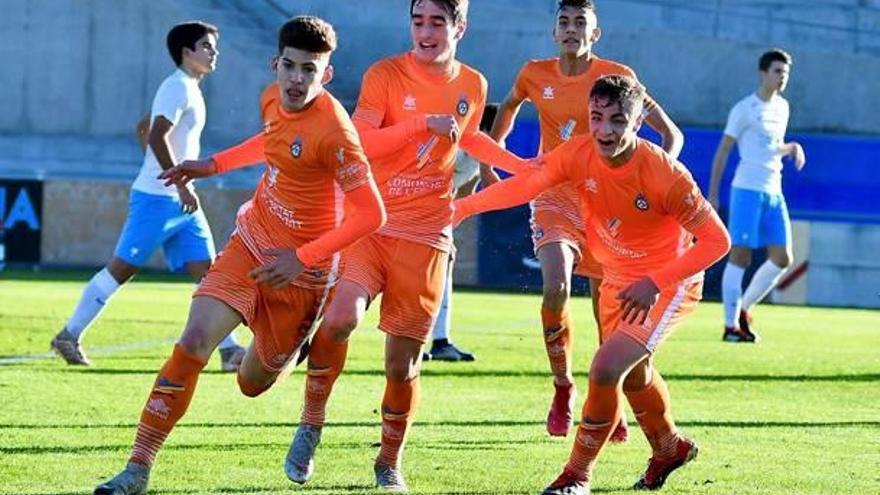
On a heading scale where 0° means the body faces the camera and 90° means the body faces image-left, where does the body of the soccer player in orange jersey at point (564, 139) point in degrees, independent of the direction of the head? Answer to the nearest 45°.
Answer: approximately 0°

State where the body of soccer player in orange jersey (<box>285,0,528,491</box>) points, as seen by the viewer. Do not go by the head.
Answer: toward the camera

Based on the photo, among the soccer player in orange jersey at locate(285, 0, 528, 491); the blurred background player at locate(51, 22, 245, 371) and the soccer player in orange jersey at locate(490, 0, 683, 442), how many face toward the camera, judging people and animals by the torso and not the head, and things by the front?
2

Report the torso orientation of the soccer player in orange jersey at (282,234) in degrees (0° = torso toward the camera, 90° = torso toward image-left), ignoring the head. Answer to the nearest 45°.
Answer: approximately 45°

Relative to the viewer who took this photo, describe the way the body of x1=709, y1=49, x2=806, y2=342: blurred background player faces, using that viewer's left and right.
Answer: facing the viewer and to the right of the viewer

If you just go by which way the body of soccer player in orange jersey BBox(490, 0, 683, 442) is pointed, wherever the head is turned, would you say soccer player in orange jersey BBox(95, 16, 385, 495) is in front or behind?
in front
